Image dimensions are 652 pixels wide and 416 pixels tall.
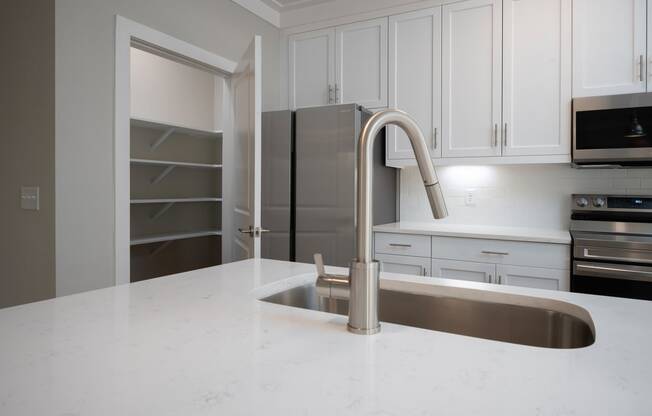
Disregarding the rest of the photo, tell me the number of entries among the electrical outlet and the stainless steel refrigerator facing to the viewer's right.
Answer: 0

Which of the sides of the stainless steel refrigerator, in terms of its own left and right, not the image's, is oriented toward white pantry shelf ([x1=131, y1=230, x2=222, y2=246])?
right

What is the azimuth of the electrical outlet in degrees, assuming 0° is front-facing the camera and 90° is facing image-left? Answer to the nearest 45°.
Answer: approximately 0°

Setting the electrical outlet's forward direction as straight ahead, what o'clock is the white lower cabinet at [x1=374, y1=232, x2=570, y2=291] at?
The white lower cabinet is roughly at 12 o'clock from the electrical outlet.

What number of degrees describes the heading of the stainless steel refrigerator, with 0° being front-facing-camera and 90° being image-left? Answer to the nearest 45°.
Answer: approximately 45°

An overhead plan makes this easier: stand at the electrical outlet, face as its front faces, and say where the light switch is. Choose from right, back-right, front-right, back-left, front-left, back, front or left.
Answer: front-right

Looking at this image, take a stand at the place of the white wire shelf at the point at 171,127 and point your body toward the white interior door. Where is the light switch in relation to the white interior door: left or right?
right

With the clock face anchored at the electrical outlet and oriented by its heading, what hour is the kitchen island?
The kitchen island is roughly at 12 o'clock from the electrical outlet.

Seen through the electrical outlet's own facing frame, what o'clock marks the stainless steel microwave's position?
The stainless steel microwave is roughly at 10 o'clock from the electrical outlet.

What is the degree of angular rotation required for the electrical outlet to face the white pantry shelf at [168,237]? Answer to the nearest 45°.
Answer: approximately 90° to its right

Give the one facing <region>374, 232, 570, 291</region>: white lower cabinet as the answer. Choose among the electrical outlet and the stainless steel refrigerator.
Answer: the electrical outlet

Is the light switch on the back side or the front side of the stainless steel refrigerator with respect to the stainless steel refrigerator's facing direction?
on the front side

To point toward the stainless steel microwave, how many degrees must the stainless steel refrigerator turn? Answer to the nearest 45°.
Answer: approximately 135° to its left
